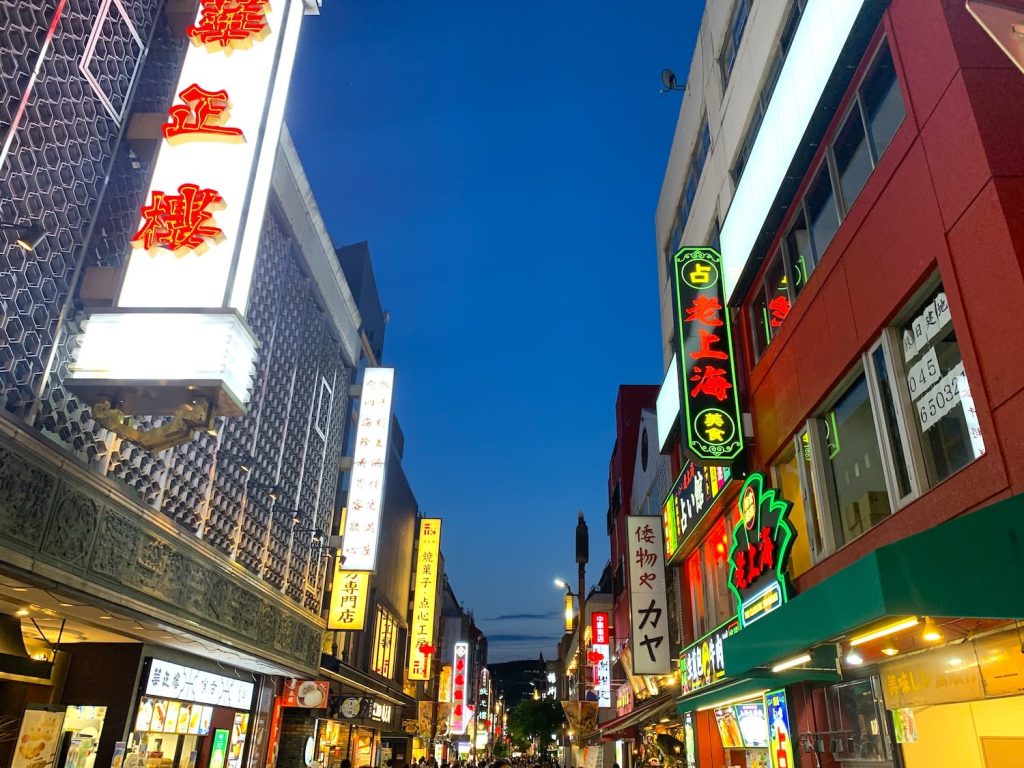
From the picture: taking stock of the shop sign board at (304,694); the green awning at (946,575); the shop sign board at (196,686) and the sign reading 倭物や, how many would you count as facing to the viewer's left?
1

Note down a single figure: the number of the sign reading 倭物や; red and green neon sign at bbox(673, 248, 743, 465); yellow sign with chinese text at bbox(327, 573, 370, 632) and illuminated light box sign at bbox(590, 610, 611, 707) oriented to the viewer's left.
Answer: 0

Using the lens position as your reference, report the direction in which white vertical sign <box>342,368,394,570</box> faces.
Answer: facing the viewer

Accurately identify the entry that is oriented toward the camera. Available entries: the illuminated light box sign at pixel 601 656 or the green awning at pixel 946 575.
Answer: the illuminated light box sign

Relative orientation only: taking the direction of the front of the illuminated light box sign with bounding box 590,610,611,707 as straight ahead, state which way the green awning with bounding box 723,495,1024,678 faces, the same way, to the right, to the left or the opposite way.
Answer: to the right

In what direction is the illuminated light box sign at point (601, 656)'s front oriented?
toward the camera

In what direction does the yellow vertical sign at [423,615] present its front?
toward the camera

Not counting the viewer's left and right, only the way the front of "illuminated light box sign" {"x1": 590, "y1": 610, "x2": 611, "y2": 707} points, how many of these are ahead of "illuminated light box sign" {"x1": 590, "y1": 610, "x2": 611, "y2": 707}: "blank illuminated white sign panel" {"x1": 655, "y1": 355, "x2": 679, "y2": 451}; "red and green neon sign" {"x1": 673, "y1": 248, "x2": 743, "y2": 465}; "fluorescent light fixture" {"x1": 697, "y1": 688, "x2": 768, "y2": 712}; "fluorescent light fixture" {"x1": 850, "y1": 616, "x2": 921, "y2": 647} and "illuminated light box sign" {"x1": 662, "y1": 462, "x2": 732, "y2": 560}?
5

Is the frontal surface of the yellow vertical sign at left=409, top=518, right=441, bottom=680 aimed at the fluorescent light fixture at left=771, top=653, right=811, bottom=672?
yes

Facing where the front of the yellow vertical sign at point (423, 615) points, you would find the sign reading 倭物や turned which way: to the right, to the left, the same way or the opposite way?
the same way

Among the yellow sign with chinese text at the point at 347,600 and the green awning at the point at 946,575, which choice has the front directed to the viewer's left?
the green awning

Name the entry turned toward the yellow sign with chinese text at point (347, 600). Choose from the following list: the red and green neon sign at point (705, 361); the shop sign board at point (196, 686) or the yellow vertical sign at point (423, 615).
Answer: the yellow vertical sign

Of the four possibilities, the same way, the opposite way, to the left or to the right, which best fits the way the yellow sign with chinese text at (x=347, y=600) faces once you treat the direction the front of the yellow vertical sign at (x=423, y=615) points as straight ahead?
the same way

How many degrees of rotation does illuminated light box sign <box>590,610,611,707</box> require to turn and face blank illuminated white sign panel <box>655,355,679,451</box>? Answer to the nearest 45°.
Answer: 0° — it already faces it

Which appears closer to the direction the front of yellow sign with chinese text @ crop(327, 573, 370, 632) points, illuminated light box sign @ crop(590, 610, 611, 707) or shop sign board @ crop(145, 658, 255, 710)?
the shop sign board

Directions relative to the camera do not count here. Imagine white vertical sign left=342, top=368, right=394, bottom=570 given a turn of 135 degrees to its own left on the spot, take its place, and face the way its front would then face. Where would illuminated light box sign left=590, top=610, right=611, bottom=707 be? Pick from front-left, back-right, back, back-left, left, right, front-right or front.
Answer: front

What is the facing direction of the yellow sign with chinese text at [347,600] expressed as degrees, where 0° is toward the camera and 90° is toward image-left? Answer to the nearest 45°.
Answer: approximately 0°

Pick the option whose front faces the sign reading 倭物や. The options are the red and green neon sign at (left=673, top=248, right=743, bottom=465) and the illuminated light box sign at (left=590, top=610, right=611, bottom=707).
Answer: the illuminated light box sign

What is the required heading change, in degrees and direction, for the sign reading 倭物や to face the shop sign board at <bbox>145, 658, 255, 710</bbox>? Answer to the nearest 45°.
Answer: approximately 45° to its right

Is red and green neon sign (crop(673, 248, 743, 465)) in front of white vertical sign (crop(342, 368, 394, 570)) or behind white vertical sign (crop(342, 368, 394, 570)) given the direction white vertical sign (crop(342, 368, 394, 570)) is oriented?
in front

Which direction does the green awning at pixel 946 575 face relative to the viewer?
to the viewer's left
